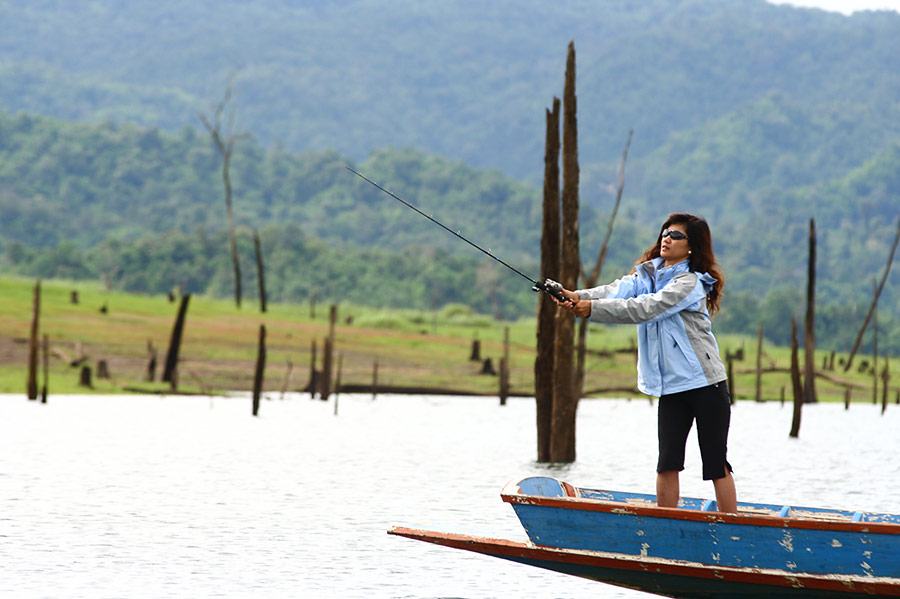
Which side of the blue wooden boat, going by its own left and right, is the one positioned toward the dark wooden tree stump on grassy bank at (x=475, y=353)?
right

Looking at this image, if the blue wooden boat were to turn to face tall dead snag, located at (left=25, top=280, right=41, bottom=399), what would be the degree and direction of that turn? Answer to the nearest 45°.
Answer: approximately 45° to its right

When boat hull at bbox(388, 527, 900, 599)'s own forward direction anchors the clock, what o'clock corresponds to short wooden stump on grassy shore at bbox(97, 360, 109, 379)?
The short wooden stump on grassy shore is roughly at 2 o'clock from the boat hull.

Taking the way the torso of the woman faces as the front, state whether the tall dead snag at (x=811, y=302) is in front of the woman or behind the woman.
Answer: behind

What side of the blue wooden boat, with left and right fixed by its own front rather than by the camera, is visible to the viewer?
left

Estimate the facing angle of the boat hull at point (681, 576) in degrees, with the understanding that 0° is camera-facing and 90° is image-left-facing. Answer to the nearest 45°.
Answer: approximately 90°

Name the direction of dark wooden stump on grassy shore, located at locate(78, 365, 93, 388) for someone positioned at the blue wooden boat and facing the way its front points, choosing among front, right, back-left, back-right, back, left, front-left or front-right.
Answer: front-right

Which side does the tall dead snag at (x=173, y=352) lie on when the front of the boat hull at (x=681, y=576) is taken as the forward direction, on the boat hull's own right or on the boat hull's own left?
on the boat hull's own right

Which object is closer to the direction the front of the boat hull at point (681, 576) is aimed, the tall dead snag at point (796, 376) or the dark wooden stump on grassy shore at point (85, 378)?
the dark wooden stump on grassy shore

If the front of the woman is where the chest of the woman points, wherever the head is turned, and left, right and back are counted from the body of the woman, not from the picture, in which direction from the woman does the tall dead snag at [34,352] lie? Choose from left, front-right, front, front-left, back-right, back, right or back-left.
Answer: right

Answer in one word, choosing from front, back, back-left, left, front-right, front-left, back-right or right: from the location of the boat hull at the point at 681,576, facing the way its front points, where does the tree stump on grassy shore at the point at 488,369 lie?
right

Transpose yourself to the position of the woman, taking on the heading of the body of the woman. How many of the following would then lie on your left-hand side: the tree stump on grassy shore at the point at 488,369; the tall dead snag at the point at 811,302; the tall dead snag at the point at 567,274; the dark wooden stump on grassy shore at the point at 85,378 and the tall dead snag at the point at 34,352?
0

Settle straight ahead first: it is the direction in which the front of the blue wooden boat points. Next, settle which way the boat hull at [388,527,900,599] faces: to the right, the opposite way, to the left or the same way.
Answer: the same way

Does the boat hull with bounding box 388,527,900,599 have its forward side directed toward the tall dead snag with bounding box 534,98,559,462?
no

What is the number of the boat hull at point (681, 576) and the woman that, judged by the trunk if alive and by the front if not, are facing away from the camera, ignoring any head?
0

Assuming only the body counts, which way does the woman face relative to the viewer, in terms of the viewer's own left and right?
facing the viewer and to the left of the viewer

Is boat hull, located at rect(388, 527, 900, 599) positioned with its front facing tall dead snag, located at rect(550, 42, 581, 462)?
no

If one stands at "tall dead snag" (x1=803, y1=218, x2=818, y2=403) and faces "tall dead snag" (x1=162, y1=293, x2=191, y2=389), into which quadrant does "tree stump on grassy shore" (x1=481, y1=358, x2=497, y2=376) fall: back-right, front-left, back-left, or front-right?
front-right
